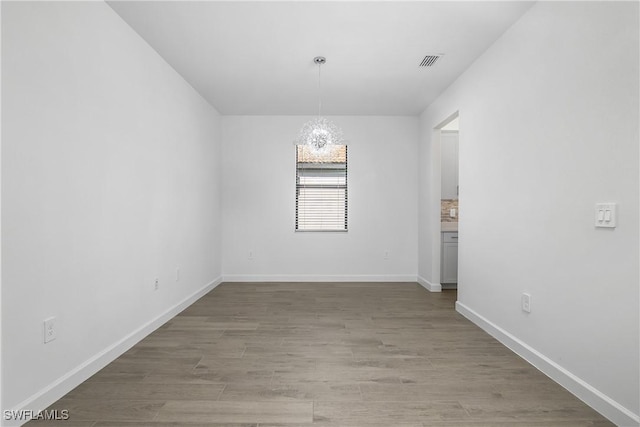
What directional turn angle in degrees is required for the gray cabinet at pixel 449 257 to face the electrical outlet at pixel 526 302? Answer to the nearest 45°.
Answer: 0° — it already faces it

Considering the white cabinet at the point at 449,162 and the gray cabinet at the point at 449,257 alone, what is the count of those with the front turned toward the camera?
2

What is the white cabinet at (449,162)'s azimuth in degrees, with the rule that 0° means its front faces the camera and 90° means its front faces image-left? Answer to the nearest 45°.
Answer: approximately 0°

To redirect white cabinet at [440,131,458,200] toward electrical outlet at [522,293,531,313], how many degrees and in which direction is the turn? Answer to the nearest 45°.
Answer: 0° — it already faces it
